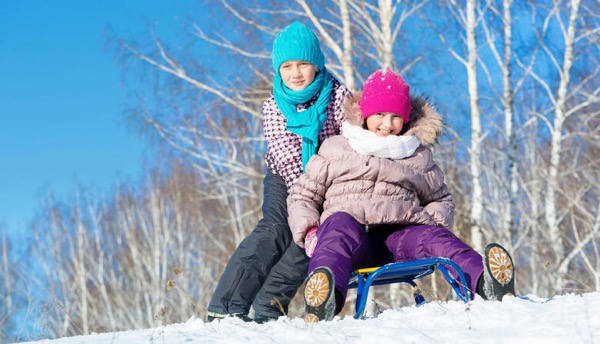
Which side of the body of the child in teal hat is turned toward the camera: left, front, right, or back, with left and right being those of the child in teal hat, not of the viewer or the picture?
front

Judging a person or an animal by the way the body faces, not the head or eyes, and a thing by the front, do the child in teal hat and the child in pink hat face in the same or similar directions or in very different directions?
same or similar directions

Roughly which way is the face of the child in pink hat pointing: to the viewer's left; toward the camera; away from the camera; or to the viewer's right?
toward the camera

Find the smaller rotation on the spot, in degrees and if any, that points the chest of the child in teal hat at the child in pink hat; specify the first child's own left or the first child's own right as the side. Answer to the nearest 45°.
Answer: approximately 45° to the first child's own left

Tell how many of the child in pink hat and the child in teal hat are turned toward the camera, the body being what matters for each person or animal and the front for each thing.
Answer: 2
